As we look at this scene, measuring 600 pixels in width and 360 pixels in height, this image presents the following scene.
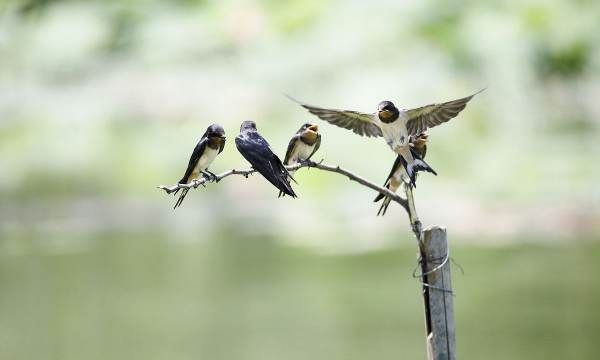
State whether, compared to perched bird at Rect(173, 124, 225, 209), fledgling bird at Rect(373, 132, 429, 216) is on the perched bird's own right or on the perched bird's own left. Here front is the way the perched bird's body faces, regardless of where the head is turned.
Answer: on the perched bird's own left

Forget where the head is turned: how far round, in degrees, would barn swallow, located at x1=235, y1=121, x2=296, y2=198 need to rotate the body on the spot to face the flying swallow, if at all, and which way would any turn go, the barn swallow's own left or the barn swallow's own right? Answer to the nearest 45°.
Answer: approximately 135° to the barn swallow's own right

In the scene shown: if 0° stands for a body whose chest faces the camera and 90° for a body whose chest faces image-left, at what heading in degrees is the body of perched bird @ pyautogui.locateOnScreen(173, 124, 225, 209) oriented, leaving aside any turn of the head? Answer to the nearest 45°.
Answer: approximately 315°

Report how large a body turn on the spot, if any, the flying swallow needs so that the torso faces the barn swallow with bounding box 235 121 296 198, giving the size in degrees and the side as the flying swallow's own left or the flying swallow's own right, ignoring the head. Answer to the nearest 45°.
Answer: approximately 90° to the flying swallow's own right

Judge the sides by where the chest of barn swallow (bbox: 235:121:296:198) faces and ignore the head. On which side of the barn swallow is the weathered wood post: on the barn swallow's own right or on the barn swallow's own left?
on the barn swallow's own right

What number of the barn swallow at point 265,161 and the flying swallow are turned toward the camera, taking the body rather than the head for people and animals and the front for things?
1

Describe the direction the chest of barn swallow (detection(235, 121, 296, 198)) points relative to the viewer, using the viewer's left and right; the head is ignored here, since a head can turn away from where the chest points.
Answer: facing away from the viewer and to the left of the viewer
